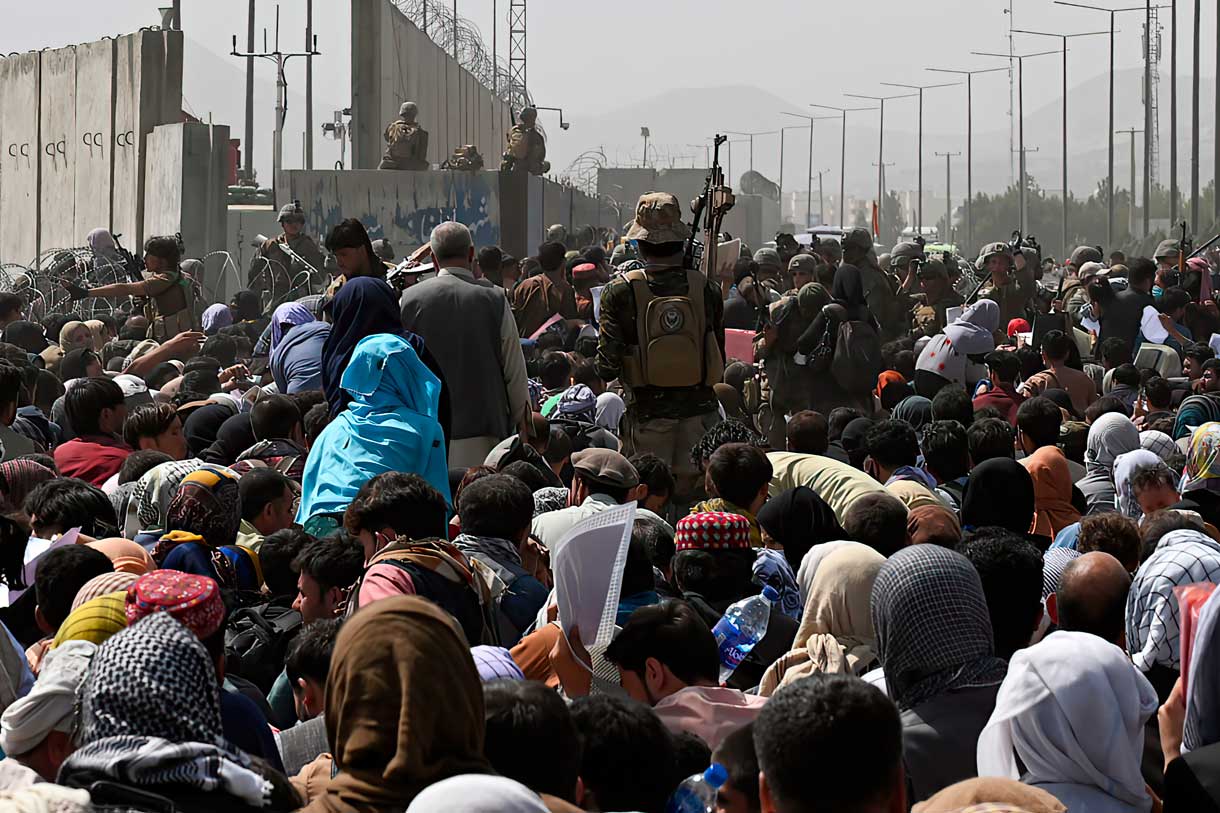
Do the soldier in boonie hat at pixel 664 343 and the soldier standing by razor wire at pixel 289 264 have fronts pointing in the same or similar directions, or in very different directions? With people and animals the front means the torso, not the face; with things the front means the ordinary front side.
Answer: very different directions

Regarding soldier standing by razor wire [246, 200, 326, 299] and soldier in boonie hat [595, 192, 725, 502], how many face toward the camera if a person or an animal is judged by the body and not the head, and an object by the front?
1

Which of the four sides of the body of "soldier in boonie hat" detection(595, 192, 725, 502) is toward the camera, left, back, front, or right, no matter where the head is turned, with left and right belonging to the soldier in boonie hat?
back

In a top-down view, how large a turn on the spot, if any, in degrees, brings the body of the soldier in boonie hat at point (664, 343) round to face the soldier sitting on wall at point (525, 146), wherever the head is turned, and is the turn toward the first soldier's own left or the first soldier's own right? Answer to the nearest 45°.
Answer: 0° — they already face them

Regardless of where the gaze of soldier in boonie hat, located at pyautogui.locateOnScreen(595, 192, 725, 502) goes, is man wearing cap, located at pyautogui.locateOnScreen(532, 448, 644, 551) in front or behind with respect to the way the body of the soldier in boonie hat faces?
behind

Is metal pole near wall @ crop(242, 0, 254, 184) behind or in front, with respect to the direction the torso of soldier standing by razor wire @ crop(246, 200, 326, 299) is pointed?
behind

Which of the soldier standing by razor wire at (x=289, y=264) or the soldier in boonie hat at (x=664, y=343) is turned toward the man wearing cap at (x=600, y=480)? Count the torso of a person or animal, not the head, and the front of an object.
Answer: the soldier standing by razor wire

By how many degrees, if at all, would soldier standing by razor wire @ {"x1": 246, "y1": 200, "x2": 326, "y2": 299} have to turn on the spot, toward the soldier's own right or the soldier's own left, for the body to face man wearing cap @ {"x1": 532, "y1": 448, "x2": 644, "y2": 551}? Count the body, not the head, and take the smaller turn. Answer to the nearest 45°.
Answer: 0° — they already face them
